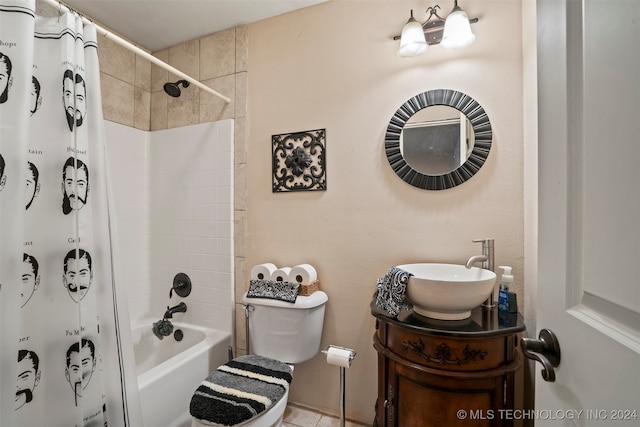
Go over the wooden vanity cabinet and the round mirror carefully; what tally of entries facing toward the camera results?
2

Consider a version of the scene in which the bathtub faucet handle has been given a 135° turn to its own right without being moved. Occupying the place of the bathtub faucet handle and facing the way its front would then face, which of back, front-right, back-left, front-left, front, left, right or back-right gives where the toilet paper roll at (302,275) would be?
back-right

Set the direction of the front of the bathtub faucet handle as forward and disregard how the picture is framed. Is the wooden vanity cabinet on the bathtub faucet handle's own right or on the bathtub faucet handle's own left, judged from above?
on the bathtub faucet handle's own left

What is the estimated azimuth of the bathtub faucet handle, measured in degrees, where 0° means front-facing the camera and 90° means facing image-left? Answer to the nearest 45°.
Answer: approximately 45°

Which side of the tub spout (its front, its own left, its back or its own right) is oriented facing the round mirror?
left

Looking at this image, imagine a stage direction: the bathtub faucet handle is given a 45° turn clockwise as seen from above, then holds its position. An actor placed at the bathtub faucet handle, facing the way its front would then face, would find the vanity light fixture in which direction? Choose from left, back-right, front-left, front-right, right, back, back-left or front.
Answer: back-left

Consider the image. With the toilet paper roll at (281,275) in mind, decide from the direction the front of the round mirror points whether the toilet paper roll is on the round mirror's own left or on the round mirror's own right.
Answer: on the round mirror's own right

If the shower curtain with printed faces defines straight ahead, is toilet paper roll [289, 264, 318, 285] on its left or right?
on its left

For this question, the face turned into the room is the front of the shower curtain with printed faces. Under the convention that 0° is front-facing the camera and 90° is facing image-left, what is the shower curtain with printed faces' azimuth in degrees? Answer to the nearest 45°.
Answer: approximately 315°
